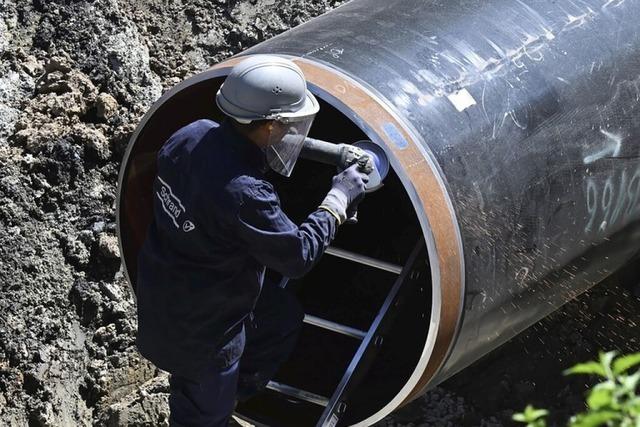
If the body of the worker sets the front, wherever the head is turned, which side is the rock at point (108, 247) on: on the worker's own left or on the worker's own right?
on the worker's own left

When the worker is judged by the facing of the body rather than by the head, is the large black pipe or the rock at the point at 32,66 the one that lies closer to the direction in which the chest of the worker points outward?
the large black pipe

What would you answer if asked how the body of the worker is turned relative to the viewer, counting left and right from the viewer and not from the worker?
facing away from the viewer and to the right of the viewer

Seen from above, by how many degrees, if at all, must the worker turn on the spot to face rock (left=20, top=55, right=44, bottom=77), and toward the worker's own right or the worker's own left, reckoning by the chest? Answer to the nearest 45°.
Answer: approximately 90° to the worker's own left

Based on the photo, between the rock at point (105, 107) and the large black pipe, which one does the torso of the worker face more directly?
the large black pipe
